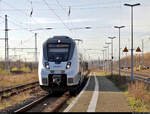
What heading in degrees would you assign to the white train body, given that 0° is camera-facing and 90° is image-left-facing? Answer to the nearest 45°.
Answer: approximately 0°
